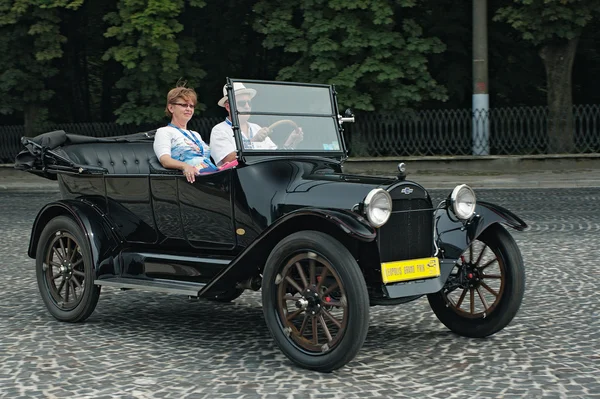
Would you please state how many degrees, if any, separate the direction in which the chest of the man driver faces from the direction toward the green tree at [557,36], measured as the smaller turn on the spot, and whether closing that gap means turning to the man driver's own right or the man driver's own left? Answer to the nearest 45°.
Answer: approximately 90° to the man driver's own left

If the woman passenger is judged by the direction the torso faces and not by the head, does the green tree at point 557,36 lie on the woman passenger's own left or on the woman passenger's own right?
on the woman passenger's own left

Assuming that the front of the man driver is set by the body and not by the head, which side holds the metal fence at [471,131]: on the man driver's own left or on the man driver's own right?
on the man driver's own left

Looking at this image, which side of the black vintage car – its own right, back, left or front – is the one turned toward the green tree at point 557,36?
left

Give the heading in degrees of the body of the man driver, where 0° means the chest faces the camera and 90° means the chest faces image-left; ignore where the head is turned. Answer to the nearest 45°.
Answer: approximately 315°

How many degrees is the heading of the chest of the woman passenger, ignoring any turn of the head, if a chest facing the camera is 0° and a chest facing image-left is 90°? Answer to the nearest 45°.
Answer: approximately 315°

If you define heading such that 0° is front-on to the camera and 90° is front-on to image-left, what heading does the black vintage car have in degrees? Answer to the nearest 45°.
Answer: approximately 315°

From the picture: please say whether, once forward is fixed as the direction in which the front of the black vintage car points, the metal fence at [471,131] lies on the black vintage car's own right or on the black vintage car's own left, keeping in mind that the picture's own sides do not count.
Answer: on the black vintage car's own left
